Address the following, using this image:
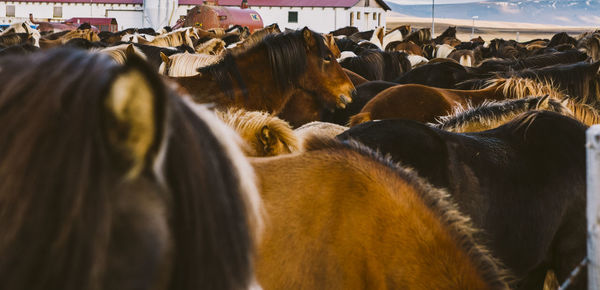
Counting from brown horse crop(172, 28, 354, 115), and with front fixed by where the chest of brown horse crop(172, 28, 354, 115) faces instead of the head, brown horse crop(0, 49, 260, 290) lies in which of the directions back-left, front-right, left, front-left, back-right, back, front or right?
right

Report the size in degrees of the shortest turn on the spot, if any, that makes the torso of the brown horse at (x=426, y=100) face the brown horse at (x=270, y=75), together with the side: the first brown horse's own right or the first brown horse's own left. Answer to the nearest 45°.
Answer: approximately 180°

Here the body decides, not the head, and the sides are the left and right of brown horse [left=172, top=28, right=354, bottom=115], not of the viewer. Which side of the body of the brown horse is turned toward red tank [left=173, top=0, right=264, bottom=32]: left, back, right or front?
left

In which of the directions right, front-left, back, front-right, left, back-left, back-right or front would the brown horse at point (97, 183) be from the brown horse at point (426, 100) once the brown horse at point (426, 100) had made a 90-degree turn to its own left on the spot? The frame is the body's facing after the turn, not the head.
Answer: back

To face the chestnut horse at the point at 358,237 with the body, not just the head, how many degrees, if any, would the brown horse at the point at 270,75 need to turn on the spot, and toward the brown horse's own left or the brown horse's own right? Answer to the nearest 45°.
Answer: approximately 90° to the brown horse's own right

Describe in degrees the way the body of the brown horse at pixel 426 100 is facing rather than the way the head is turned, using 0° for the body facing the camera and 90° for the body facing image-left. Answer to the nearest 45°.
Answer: approximately 270°

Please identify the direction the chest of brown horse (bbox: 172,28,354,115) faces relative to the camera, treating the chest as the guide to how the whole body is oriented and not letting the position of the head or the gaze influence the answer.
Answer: to the viewer's right
